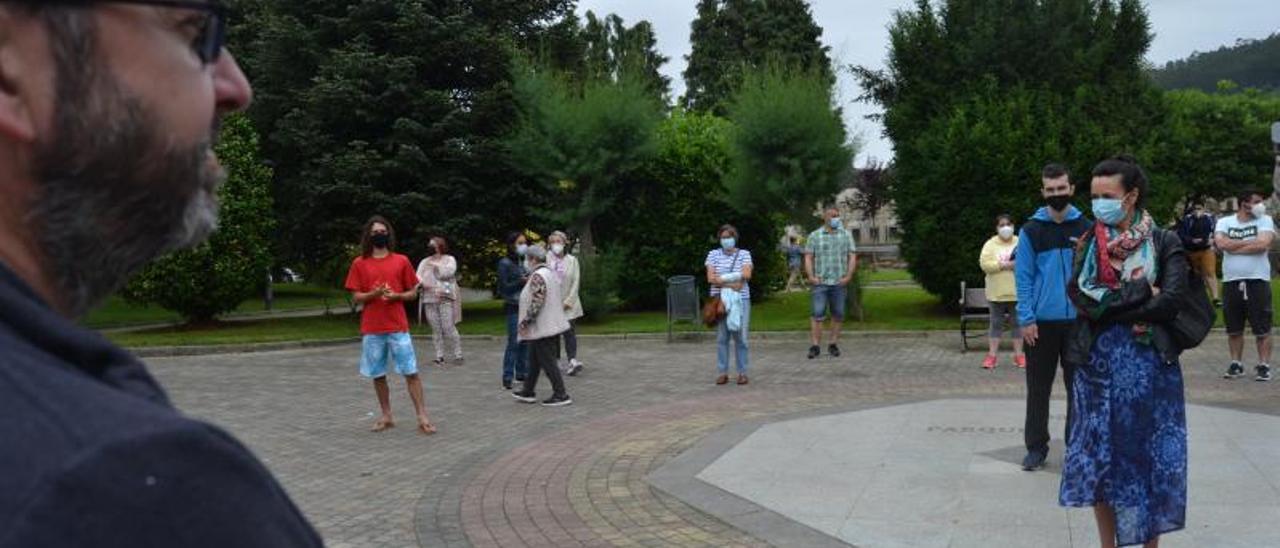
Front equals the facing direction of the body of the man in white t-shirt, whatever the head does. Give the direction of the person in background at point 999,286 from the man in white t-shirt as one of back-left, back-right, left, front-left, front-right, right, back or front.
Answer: right

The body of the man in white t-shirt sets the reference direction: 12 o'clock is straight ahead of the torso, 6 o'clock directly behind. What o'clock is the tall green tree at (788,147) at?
The tall green tree is roughly at 4 o'clock from the man in white t-shirt.

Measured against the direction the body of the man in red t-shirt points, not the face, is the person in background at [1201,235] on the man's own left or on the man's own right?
on the man's own left

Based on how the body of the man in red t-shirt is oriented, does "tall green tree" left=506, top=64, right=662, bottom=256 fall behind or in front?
behind

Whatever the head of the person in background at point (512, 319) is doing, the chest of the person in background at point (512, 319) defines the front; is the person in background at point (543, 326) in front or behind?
in front

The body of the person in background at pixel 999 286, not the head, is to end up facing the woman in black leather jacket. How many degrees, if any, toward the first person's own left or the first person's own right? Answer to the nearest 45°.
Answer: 0° — they already face them

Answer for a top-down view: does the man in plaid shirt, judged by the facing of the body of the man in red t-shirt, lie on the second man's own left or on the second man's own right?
on the second man's own left

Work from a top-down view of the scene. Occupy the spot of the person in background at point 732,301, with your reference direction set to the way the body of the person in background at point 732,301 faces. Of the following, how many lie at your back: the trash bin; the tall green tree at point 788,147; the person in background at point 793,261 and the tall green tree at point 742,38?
4

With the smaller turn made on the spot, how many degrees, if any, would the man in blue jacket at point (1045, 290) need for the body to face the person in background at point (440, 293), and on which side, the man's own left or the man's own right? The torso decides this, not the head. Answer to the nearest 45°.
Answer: approximately 135° to the man's own right
